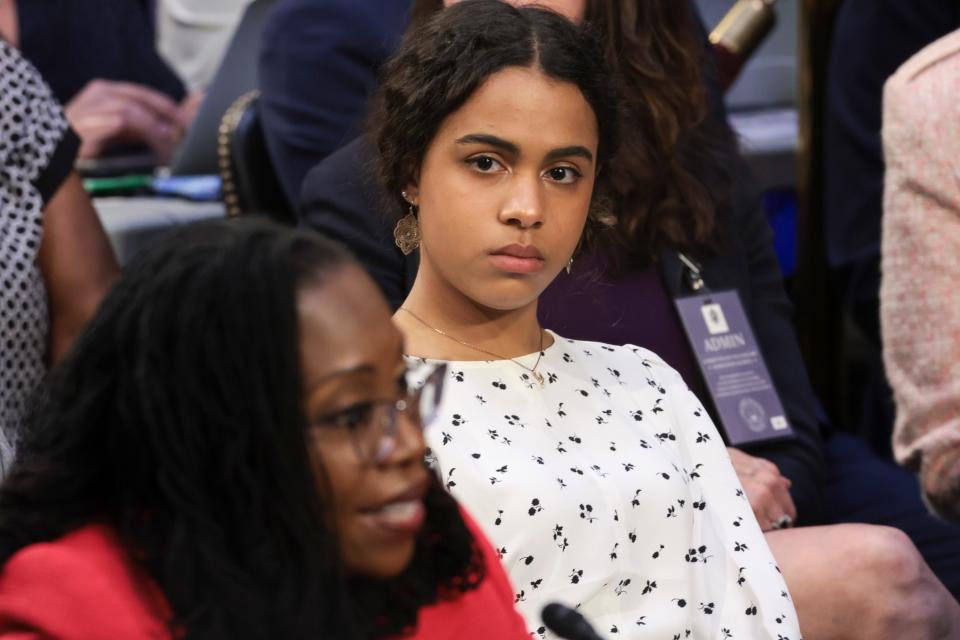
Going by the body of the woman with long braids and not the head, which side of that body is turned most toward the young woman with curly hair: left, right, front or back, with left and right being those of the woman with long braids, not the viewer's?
left

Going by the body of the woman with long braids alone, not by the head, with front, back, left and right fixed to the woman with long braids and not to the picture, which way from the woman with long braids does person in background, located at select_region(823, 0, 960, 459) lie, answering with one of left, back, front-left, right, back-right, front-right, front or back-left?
left

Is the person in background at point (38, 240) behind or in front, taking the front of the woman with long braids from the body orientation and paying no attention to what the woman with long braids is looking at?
behind

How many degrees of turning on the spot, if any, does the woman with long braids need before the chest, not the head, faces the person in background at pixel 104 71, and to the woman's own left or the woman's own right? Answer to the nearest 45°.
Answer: approximately 135° to the woman's own left

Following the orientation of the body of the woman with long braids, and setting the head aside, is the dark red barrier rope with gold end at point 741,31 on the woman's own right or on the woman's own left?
on the woman's own left

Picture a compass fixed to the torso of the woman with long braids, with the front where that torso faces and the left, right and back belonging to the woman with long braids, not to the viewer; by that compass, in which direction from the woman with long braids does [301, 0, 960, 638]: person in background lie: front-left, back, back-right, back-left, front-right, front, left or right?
left

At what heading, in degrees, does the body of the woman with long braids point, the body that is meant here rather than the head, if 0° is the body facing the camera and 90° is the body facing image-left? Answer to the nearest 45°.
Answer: approximately 315°
